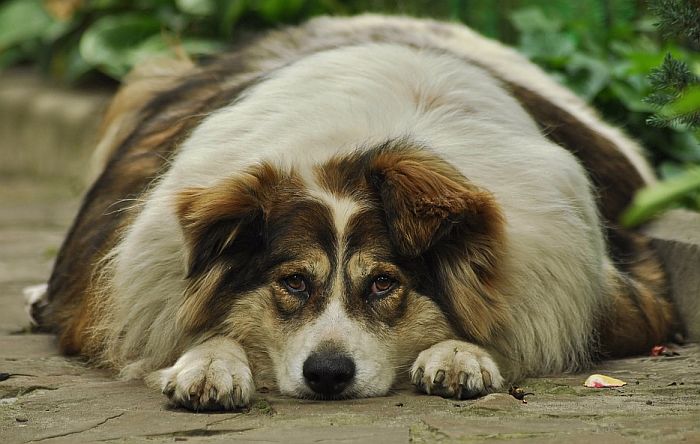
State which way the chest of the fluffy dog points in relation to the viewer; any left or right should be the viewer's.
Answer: facing the viewer

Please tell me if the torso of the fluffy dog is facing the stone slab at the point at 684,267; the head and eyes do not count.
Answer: no
